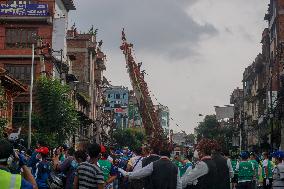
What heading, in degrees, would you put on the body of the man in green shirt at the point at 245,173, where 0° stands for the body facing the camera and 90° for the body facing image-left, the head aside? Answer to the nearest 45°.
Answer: approximately 180°

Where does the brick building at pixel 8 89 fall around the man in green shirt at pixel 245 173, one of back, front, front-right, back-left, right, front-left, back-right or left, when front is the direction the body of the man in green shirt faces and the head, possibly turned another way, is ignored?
front-left
